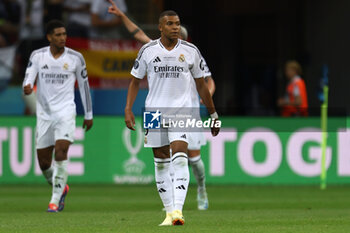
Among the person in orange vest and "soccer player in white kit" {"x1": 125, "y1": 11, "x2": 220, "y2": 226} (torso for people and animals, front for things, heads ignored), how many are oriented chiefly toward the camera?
1

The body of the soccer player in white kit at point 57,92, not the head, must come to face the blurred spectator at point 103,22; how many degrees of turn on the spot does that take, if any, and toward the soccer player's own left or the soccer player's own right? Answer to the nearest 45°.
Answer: approximately 180°

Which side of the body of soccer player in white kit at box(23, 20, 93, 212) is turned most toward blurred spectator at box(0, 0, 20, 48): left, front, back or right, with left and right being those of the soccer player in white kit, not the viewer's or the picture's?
back

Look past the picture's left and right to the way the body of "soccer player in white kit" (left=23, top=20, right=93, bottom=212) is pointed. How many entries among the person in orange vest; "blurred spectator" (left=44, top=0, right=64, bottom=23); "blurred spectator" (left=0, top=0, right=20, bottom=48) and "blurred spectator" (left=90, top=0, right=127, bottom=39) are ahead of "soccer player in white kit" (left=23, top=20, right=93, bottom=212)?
0

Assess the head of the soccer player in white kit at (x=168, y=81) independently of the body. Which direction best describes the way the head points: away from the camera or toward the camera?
toward the camera

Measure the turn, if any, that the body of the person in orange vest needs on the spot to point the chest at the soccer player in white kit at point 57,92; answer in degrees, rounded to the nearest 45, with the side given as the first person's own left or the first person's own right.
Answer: approximately 45° to the first person's own left

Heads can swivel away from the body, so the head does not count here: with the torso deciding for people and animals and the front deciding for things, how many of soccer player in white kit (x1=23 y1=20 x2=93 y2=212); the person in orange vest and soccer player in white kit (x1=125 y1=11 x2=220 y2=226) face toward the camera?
2

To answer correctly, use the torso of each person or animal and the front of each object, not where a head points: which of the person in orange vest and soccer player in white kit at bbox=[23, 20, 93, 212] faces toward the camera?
the soccer player in white kit

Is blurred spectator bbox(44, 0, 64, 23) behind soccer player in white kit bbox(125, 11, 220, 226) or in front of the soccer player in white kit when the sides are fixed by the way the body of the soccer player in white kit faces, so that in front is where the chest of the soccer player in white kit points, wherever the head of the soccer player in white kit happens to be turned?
behind

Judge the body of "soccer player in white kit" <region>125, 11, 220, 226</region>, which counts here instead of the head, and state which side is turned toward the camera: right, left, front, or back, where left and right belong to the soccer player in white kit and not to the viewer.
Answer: front

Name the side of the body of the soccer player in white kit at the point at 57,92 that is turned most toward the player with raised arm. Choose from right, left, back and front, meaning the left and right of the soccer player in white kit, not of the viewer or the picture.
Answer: left

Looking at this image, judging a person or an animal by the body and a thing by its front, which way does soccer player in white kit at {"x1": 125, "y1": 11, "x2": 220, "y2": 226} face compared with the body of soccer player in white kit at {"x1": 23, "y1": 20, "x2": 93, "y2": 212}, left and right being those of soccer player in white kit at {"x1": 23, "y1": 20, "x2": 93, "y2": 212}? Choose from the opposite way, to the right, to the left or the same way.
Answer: the same way

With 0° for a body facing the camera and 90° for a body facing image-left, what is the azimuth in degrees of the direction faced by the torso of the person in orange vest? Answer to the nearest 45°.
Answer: approximately 90°
